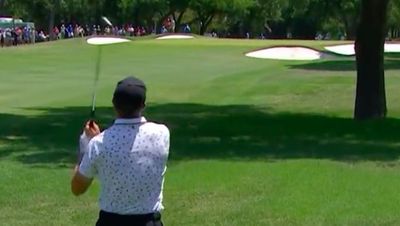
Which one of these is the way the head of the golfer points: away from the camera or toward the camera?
away from the camera

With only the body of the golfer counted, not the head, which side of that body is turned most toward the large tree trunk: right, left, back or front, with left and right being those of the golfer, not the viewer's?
front

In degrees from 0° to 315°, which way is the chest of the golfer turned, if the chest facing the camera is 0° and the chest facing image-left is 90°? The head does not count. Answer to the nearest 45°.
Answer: approximately 180°
